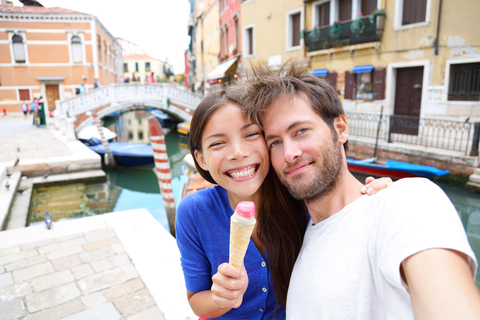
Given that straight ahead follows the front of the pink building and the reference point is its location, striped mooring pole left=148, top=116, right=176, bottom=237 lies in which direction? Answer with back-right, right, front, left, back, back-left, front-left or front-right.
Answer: front-left

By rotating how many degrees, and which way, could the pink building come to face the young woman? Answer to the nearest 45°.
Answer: approximately 45° to its left

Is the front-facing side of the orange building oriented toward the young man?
yes

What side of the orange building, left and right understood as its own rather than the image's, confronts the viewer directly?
front

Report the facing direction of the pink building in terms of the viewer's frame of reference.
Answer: facing the viewer and to the left of the viewer

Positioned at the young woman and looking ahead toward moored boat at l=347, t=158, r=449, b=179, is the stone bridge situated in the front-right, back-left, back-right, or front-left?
front-left

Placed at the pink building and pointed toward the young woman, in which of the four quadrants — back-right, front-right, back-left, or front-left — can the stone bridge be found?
front-right

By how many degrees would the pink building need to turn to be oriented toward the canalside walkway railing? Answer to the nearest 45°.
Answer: approximately 90° to its left

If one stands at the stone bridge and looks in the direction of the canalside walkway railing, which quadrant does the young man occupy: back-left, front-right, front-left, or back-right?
front-right

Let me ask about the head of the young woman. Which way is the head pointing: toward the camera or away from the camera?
toward the camera

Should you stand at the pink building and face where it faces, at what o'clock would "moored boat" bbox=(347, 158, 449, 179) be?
The moored boat is roughly at 10 o'clock from the pink building.

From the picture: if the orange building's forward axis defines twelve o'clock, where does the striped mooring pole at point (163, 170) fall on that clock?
The striped mooring pole is roughly at 12 o'clock from the orange building.

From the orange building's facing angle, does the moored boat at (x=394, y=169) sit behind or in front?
in front
